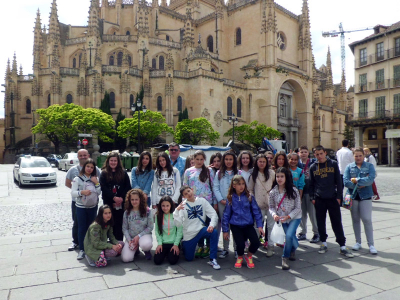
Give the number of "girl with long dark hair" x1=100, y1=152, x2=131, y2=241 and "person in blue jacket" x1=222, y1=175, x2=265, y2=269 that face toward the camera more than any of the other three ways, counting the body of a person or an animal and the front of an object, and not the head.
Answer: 2

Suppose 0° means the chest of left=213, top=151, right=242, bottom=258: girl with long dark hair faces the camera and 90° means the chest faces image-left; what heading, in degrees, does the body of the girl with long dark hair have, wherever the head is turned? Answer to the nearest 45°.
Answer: approximately 0°

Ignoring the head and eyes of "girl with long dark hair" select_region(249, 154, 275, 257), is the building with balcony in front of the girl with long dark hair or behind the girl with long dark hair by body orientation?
behind

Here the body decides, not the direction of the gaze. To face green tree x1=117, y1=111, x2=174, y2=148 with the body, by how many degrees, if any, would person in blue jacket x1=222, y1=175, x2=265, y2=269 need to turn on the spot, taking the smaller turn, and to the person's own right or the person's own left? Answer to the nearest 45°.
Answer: approximately 180°

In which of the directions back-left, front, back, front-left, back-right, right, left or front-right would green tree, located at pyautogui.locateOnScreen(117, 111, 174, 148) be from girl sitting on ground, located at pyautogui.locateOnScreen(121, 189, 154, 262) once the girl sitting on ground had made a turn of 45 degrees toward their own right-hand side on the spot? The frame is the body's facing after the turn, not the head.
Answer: back-right

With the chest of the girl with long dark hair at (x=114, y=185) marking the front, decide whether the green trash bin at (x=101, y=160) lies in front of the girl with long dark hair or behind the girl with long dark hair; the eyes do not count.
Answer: behind

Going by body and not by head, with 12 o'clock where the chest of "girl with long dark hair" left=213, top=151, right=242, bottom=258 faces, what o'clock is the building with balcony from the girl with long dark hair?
The building with balcony is roughly at 7 o'clock from the girl with long dark hair.

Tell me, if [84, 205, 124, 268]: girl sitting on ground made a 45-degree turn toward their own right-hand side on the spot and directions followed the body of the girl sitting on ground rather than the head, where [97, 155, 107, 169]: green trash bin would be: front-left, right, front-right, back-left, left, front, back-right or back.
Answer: back

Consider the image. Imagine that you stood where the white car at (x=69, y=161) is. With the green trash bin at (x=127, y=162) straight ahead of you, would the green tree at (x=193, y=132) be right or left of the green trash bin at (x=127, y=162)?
left
